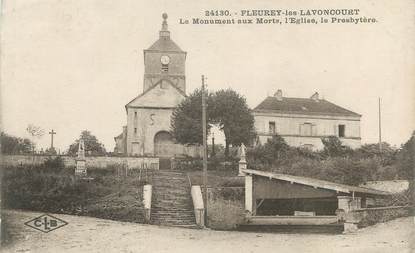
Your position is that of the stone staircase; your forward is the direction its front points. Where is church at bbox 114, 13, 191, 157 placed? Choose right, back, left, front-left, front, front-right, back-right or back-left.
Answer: back

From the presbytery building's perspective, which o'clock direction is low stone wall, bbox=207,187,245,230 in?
The low stone wall is roughly at 1 o'clock from the presbytery building.

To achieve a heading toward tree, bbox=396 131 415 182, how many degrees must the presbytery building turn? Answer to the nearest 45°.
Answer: approximately 45° to its left

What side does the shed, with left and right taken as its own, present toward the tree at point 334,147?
back

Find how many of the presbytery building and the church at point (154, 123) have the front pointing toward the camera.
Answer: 2

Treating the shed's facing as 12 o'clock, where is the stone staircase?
The stone staircase is roughly at 3 o'clock from the shed.
